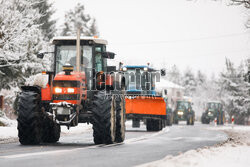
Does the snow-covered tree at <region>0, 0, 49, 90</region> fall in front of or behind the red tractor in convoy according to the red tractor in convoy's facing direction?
behind

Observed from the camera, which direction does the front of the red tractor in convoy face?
facing the viewer
